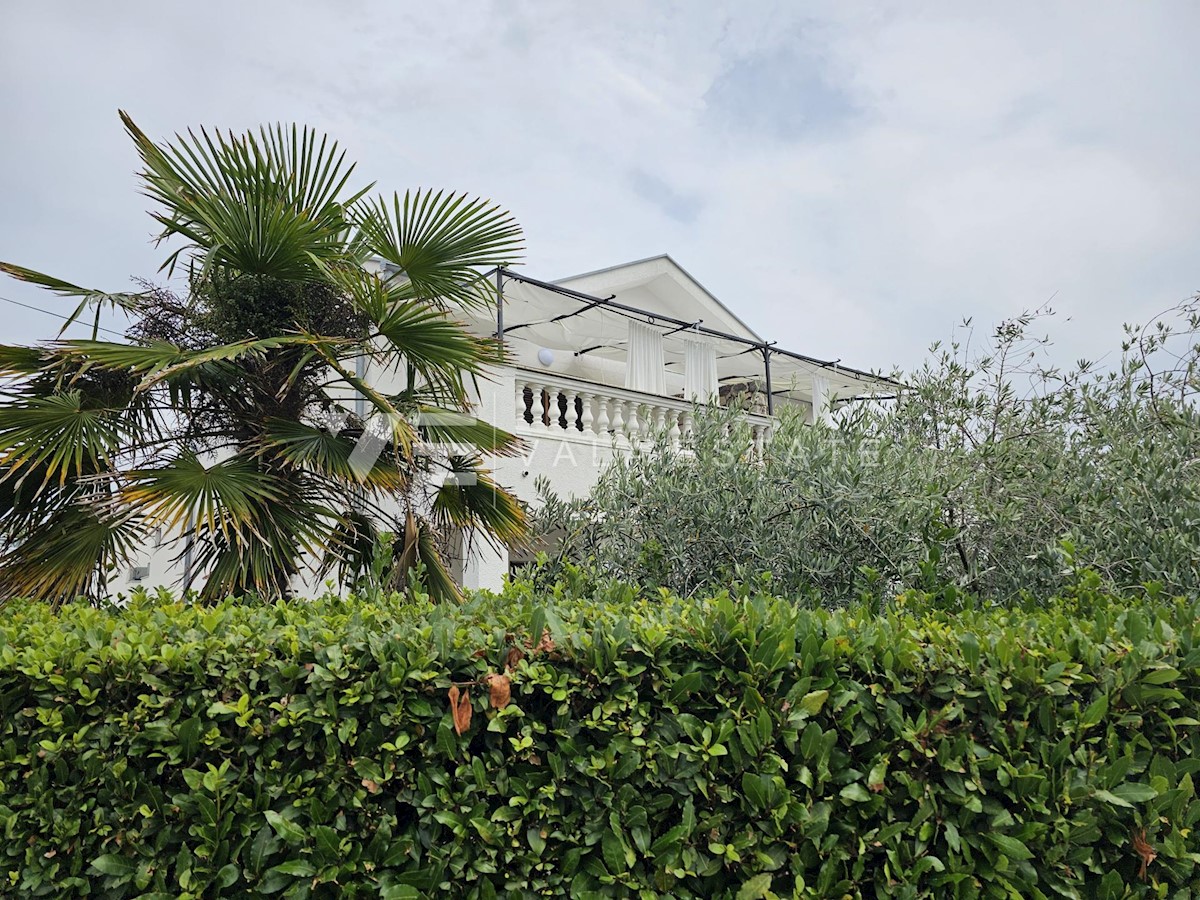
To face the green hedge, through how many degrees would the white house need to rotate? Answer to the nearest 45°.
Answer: approximately 45° to its right

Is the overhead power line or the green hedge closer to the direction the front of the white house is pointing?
the green hedge

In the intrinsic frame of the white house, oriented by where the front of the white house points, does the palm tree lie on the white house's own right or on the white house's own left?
on the white house's own right

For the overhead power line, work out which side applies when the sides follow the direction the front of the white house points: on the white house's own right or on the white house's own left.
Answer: on the white house's own right

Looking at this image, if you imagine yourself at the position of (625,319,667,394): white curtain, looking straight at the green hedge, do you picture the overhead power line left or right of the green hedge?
right

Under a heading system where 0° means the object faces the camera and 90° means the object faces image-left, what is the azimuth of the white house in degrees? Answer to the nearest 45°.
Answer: approximately 315°

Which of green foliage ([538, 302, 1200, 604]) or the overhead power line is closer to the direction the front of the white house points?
the green foliage
